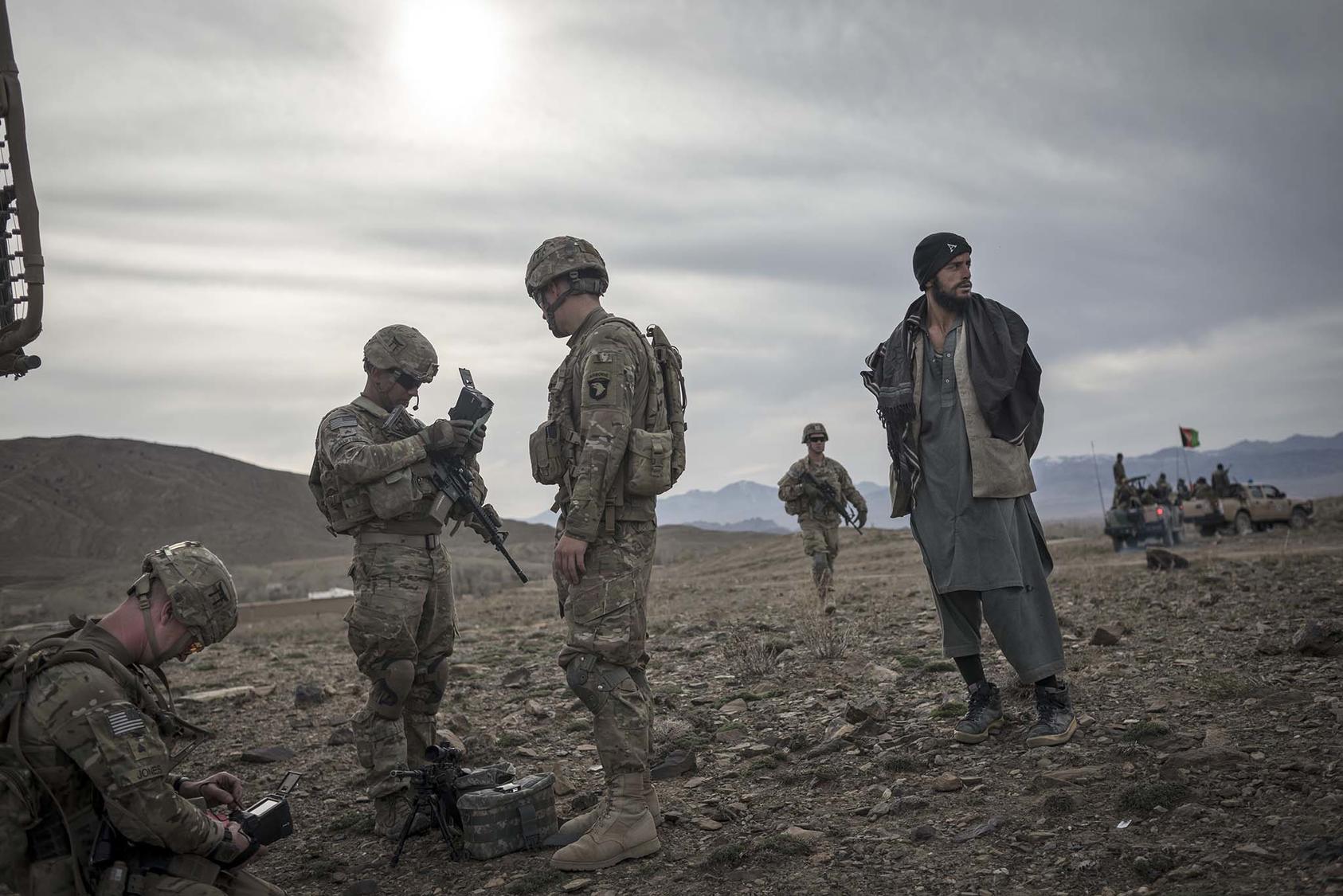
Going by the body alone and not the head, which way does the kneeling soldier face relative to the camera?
to the viewer's right

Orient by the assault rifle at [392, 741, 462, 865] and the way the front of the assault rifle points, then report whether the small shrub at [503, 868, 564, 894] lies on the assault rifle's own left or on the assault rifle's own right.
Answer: on the assault rifle's own left

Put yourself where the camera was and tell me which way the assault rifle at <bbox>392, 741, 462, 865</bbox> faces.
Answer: facing the viewer and to the left of the viewer

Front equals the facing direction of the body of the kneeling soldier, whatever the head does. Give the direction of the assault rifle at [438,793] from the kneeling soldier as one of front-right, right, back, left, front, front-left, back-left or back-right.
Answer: front-left

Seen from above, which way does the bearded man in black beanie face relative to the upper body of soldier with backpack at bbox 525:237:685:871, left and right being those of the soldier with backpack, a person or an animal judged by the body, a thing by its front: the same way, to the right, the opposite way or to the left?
to the left

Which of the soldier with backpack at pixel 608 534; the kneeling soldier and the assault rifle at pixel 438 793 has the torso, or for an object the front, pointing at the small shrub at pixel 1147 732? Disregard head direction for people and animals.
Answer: the kneeling soldier

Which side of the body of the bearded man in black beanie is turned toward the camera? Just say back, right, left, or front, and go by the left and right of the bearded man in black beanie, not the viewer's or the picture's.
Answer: front

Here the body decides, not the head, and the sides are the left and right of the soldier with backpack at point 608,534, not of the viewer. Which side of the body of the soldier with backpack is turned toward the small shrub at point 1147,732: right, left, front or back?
back

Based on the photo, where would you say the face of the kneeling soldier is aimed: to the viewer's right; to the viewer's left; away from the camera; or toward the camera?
to the viewer's right

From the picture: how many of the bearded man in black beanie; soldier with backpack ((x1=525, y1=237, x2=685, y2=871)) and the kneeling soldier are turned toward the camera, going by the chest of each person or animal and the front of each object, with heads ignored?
1

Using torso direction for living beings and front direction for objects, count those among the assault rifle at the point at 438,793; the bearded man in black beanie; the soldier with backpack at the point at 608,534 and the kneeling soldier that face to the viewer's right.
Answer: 1

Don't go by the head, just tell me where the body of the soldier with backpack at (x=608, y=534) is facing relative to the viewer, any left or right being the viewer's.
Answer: facing to the left of the viewer

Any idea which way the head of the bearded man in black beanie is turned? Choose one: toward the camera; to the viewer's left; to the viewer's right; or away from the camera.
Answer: to the viewer's right
